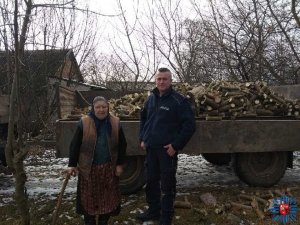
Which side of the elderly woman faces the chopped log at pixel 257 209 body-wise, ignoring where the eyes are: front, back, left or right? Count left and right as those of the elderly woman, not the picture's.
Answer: left

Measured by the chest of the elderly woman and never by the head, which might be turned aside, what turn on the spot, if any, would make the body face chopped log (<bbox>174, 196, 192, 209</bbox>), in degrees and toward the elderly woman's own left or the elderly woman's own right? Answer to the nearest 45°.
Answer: approximately 135° to the elderly woman's own left

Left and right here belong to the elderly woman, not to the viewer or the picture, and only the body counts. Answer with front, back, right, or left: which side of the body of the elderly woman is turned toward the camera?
front

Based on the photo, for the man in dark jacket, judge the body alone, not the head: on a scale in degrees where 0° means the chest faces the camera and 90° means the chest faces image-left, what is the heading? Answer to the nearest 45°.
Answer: approximately 45°

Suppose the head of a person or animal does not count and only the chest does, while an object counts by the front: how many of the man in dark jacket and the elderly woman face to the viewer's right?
0

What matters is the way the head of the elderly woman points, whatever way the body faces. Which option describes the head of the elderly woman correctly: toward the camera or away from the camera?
toward the camera

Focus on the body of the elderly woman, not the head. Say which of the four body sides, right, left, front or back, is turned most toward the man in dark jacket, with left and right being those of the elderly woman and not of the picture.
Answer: left

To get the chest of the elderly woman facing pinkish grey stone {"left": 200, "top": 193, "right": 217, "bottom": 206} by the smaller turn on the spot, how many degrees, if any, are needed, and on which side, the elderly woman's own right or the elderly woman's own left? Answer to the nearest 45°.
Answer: approximately 135° to the elderly woman's own left

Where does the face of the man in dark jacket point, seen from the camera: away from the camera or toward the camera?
toward the camera

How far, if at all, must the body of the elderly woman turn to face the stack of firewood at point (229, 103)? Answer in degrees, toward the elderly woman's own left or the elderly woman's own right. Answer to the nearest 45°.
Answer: approximately 135° to the elderly woman's own left
